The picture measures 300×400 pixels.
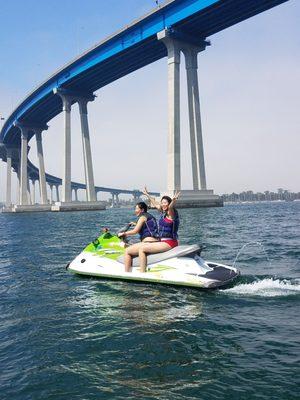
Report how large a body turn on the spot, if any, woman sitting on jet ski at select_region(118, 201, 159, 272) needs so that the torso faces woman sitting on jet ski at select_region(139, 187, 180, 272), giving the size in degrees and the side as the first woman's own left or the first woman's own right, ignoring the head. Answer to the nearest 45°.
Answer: approximately 135° to the first woman's own left

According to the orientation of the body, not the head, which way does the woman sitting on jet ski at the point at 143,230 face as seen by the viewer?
to the viewer's left
